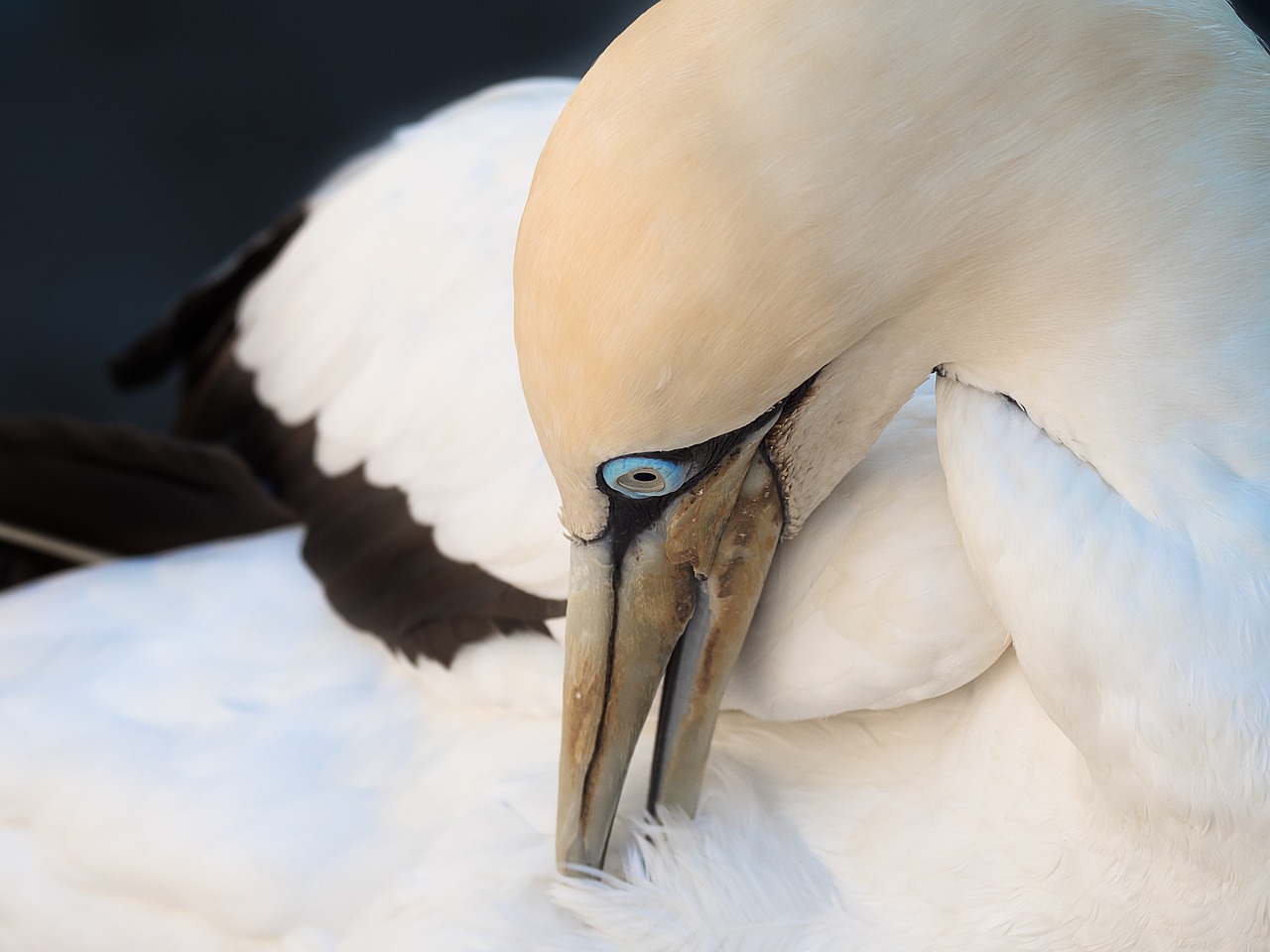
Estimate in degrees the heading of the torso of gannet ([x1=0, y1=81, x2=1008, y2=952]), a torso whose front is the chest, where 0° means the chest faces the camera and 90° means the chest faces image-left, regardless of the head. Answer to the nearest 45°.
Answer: approximately 270°
